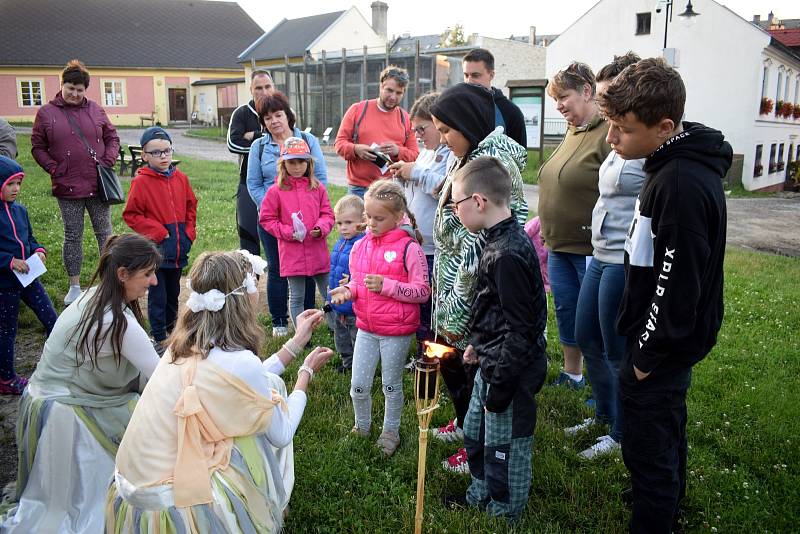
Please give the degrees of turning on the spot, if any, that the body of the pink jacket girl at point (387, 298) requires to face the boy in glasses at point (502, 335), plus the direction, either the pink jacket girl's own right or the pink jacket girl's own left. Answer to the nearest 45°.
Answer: approximately 90° to the pink jacket girl's own left

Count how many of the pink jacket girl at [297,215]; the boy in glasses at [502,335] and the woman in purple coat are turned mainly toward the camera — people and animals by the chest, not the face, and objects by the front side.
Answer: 2

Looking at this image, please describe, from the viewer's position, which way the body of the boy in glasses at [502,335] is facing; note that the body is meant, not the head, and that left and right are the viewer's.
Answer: facing to the left of the viewer

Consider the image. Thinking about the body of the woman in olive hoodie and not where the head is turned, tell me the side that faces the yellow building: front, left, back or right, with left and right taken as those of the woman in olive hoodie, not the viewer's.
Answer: right

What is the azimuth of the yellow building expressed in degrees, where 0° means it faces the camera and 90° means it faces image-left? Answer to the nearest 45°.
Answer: approximately 0°

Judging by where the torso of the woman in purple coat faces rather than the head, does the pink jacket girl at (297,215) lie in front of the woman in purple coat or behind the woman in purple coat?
in front

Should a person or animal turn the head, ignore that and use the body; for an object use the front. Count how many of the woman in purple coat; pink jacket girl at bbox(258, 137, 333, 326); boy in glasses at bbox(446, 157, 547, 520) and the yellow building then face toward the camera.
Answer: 3
